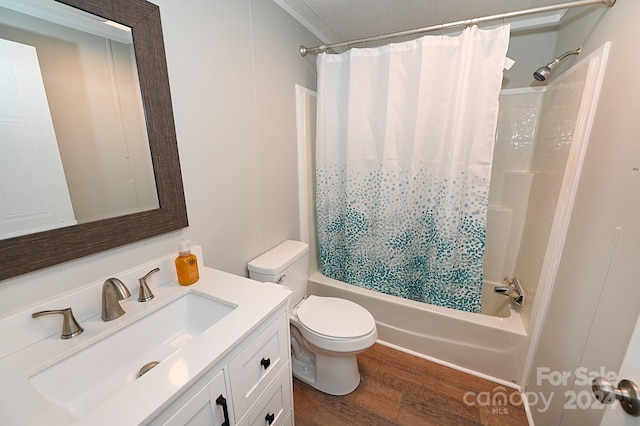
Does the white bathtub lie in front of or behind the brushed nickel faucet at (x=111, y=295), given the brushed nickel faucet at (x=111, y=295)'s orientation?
in front

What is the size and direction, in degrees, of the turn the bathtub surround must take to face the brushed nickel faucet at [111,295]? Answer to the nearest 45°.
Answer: approximately 45° to its right

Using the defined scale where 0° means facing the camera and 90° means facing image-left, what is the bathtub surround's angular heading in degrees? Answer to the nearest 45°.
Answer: approximately 0°

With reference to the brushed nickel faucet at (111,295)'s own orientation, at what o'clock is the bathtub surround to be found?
The bathtub surround is roughly at 11 o'clock from the brushed nickel faucet.

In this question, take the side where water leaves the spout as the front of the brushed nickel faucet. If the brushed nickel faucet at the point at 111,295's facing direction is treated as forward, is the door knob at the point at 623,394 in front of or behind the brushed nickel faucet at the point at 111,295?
in front

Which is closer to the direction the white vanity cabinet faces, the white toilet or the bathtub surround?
the bathtub surround

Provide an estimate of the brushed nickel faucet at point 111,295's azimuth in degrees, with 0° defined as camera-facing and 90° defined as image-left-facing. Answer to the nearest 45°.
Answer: approximately 315°
